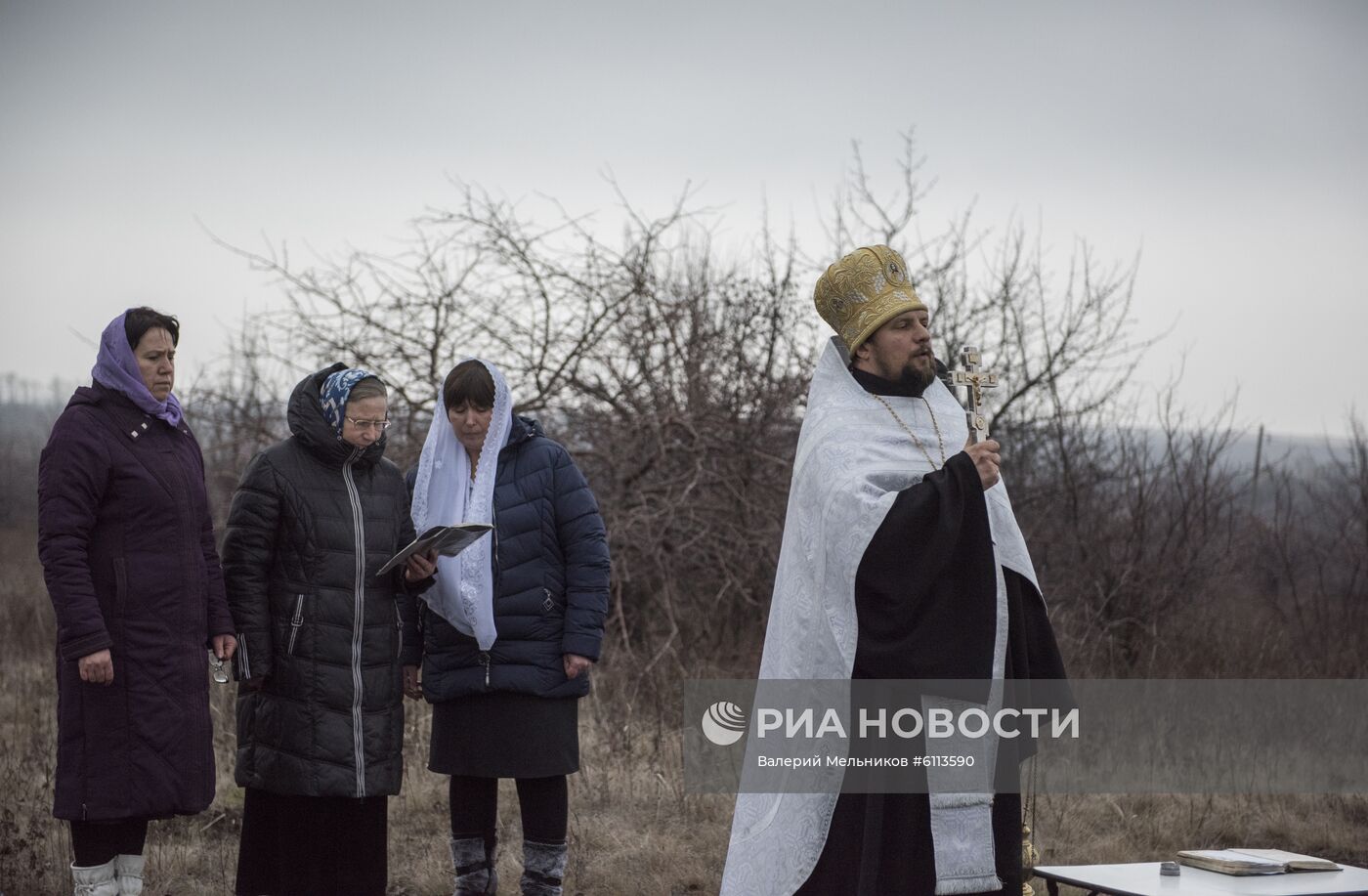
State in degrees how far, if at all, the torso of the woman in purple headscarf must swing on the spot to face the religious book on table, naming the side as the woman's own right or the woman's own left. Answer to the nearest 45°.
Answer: approximately 45° to the woman's own left

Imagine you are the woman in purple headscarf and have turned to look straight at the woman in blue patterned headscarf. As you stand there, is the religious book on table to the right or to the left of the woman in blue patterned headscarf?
right

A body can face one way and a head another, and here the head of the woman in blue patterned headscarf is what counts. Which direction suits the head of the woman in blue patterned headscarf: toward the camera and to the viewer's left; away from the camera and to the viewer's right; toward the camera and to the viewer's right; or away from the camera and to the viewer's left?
toward the camera and to the viewer's right

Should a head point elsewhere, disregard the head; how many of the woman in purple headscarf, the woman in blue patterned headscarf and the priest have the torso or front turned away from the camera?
0

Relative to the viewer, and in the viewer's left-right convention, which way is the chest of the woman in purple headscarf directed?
facing the viewer and to the right of the viewer

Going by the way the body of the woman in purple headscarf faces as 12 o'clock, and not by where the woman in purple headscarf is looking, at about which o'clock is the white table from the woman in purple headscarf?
The white table is roughly at 11 o'clock from the woman in purple headscarf.

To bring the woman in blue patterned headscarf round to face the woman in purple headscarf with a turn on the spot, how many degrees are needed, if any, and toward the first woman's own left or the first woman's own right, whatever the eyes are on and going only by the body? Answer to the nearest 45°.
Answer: approximately 90° to the first woman's own right
